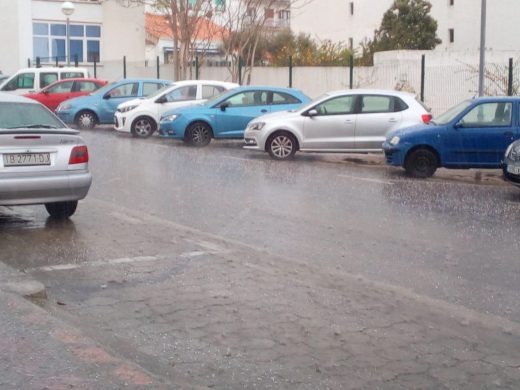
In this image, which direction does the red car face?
to the viewer's left

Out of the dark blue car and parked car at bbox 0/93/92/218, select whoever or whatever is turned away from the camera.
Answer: the parked car

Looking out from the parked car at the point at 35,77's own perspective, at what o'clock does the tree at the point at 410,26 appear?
The tree is roughly at 5 o'clock from the parked car.

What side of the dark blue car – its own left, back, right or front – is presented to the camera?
left

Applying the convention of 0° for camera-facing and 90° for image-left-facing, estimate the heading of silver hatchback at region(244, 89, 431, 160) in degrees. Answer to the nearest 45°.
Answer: approximately 90°

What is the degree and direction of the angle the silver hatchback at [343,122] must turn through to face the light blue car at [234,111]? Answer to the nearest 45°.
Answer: approximately 45° to its right

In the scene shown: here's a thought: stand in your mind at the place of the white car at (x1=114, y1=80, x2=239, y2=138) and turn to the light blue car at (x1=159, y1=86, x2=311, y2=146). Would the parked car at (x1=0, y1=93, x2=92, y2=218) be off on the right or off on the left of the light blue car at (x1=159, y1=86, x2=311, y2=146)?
right

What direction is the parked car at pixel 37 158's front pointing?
away from the camera

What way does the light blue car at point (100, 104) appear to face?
to the viewer's left

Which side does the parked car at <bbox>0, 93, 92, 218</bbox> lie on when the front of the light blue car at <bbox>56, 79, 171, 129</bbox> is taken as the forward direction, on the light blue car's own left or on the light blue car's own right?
on the light blue car's own left

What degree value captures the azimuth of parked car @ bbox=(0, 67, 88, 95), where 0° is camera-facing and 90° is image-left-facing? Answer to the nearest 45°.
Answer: approximately 90°

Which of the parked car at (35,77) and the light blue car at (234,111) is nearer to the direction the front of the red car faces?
the parked car

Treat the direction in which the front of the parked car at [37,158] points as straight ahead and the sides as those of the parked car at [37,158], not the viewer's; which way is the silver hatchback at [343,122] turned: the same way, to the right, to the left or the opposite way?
to the left

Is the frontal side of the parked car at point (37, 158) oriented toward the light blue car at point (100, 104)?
yes

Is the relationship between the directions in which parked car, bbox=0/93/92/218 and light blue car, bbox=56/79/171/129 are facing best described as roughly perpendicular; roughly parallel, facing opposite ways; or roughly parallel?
roughly perpendicular
